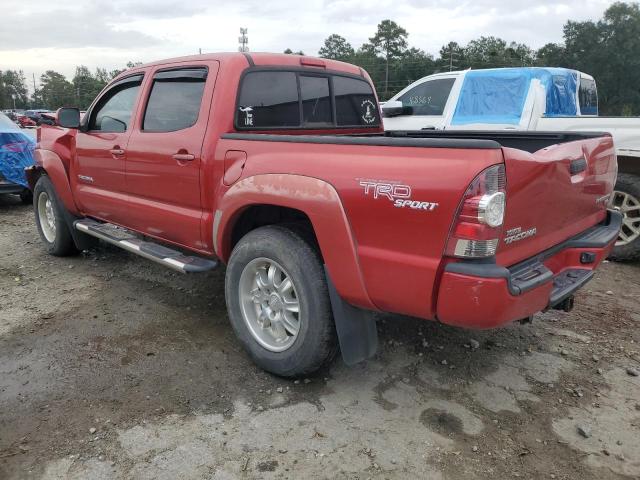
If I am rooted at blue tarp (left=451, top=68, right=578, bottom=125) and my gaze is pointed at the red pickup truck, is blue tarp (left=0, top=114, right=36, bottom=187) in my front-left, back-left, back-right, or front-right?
front-right

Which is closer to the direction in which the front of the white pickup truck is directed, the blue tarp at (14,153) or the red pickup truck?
the blue tarp

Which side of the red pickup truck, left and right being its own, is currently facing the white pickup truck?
right

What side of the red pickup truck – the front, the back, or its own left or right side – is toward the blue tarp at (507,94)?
right

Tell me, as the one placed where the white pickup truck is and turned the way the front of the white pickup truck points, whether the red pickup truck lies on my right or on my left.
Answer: on my left

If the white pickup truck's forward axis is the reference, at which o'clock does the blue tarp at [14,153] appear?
The blue tarp is roughly at 10 o'clock from the white pickup truck.

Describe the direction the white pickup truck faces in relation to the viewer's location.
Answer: facing away from the viewer and to the left of the viewer

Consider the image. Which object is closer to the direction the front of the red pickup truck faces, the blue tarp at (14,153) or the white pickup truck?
the blue tarp

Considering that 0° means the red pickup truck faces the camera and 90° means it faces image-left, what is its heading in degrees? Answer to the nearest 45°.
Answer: approximately 135°

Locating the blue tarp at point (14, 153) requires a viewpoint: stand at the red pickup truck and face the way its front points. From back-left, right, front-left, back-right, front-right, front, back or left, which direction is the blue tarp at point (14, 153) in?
front

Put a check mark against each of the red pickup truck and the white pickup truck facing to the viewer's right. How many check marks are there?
0

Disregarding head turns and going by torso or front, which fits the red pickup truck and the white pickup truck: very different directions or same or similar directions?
same or similar directions
